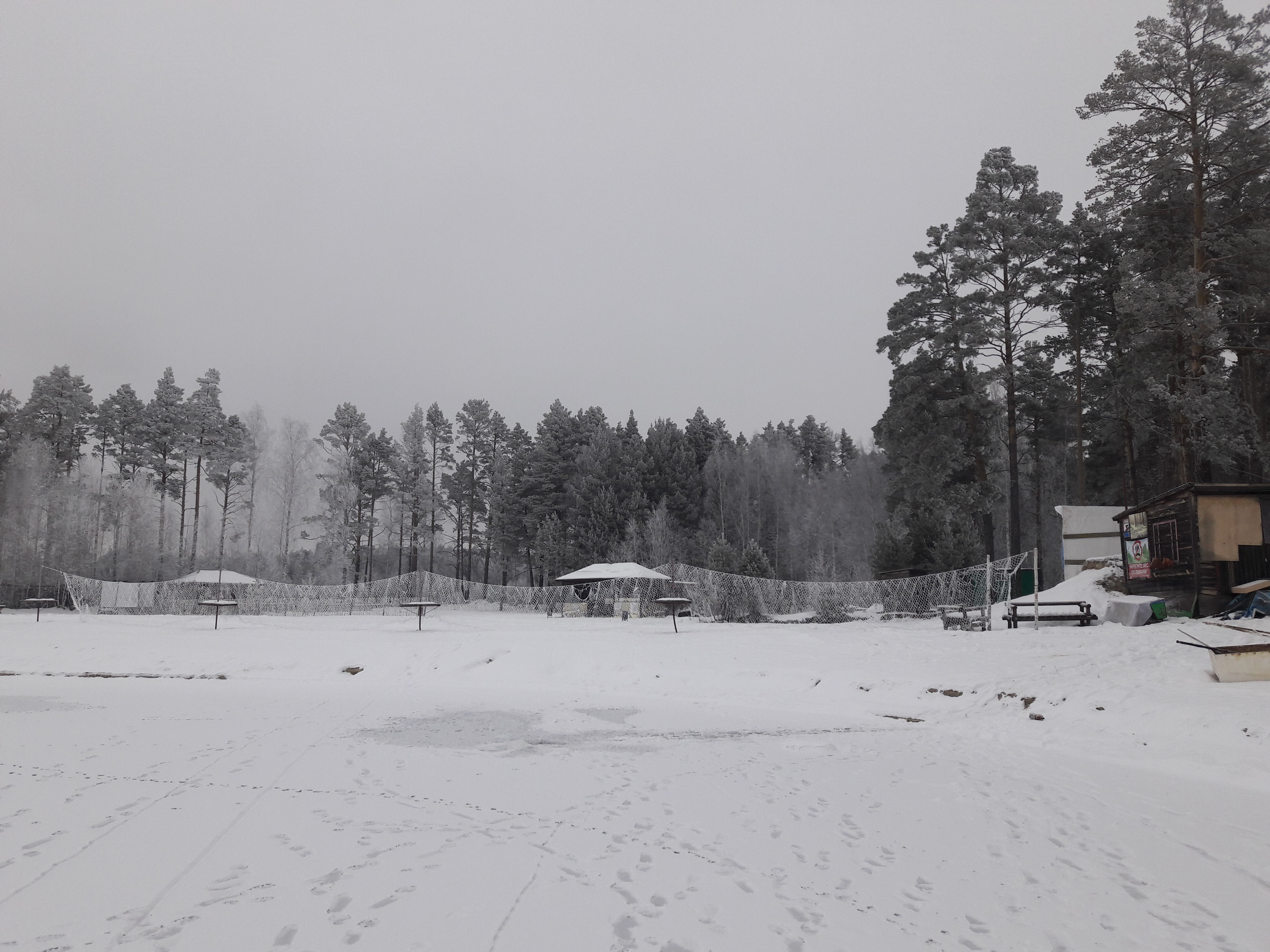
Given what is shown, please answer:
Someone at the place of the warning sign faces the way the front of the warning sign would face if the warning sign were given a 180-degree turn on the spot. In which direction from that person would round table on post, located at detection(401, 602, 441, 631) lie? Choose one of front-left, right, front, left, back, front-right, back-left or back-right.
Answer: back-left

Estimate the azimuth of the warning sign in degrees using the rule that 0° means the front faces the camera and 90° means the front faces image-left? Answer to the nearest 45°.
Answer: approximately 45°

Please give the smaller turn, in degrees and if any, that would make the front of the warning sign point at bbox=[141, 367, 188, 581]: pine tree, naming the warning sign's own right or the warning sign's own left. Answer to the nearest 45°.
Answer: approximately 45° to the warning sign's own right

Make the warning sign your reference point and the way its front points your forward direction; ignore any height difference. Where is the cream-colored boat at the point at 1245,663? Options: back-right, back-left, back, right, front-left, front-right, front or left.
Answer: front-left

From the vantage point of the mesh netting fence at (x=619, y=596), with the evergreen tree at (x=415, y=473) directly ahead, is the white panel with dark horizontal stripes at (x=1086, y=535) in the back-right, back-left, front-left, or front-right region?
back-right

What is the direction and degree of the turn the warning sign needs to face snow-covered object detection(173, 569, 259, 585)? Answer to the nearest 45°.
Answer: approximately 45° to its right

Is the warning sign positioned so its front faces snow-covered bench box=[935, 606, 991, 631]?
yes

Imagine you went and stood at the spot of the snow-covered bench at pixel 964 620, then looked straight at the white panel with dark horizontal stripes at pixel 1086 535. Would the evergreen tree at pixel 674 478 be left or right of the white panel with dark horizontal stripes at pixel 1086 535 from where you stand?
left

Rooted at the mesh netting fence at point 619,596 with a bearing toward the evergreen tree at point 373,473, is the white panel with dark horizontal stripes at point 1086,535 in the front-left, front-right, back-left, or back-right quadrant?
back-right
